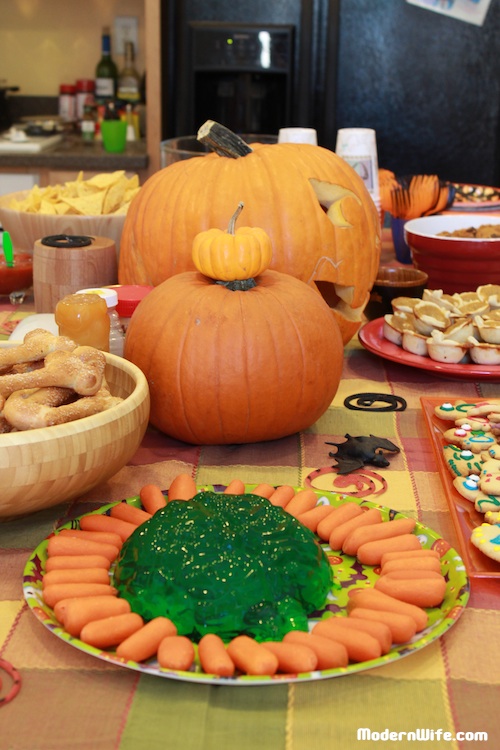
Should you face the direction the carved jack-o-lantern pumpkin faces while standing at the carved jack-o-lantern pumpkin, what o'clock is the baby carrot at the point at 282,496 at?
The baby carrot is roughly at 3 o'clock from the carved jack-o-lantern pumpkin.

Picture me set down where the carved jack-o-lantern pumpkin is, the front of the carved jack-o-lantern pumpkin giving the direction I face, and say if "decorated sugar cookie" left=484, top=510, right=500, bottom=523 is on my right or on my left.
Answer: on my right

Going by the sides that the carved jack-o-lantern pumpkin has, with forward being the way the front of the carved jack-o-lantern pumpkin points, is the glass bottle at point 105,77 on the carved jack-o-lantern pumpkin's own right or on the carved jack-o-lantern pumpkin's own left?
on the carved jack-o-lantern pumpkin's own left

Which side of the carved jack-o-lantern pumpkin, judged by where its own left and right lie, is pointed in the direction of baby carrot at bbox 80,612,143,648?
right

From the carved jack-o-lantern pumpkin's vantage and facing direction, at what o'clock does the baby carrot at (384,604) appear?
The baby carrot is roughly at 3 o'clock from the carved jack-o-lantern pumpkin.

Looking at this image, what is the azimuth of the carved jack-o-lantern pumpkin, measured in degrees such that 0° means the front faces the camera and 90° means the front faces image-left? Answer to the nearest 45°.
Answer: approximately 270°

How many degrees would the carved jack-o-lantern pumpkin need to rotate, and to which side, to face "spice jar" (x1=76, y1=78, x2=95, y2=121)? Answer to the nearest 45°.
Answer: approximately 90° to its left

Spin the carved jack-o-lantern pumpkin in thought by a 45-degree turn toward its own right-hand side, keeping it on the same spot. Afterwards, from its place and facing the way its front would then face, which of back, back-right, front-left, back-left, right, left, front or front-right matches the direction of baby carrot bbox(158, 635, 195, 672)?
front-right

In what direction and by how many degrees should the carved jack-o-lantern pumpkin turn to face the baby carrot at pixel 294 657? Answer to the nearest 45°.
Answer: approximately 90° to its right

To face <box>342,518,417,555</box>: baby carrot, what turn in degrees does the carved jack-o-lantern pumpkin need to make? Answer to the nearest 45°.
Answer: approximately 90° to its right

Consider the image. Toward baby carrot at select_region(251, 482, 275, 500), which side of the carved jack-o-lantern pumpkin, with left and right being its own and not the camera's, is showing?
right

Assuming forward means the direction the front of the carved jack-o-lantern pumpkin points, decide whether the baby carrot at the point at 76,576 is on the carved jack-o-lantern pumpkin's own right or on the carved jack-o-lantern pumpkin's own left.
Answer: on the carved jack-o-lantern pumpkin's own right

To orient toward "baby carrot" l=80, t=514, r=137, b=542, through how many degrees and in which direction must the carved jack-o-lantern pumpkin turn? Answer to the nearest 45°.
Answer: approximately 90° to its right
